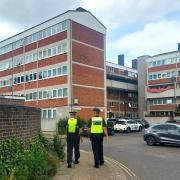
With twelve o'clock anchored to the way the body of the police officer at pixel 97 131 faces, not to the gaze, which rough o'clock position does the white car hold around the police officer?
The white car is roughly at 12 o'clock from the police officer.

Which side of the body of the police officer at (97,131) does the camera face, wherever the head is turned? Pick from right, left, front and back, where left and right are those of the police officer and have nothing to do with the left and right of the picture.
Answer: back

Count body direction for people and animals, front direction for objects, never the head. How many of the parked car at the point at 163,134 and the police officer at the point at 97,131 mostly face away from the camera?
1

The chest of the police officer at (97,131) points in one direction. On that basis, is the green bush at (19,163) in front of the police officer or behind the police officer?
behind

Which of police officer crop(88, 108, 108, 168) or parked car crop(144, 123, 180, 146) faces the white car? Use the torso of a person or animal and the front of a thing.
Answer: the police officer

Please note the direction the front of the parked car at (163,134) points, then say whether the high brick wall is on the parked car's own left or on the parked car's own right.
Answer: on the parked car's own right

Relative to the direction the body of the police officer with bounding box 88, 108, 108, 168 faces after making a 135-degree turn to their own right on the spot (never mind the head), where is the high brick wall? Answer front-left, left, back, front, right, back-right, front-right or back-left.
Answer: right
